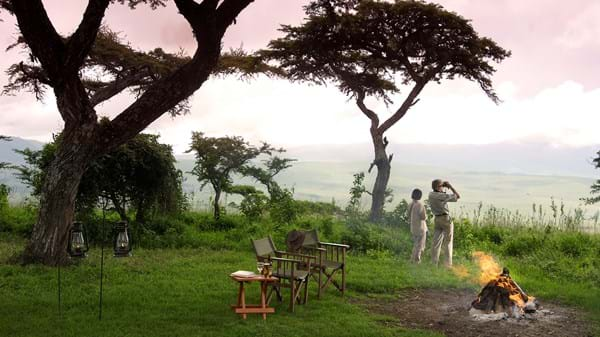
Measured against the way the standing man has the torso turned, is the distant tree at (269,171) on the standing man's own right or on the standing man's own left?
on the standing man's own left

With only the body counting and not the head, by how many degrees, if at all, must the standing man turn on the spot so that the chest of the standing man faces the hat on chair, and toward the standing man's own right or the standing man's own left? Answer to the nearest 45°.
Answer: approximately 180°

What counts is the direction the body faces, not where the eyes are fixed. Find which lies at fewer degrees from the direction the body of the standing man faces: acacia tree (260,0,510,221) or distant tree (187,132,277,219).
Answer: the acacia tree

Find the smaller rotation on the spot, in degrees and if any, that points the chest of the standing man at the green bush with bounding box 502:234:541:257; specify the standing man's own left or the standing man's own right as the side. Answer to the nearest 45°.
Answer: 0° — they already face it

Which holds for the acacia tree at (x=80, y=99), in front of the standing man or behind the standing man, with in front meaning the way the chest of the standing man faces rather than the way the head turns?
behind

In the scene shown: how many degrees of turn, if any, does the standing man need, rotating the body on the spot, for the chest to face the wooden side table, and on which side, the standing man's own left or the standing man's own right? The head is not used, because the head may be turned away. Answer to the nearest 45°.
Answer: approximately 180°

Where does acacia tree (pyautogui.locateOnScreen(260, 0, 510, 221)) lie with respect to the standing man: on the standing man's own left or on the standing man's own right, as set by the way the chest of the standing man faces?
on the standing man's own left

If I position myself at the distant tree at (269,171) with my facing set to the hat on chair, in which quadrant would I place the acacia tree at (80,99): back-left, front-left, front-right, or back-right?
front-right

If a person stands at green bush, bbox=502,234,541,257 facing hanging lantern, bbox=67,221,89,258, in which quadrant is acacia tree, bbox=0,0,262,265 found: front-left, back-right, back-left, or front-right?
front-right

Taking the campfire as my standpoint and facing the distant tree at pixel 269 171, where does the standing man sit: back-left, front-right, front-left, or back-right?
front-right

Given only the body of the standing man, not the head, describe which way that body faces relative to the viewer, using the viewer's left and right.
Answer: facing away from the viewer and to the right of the viewer
